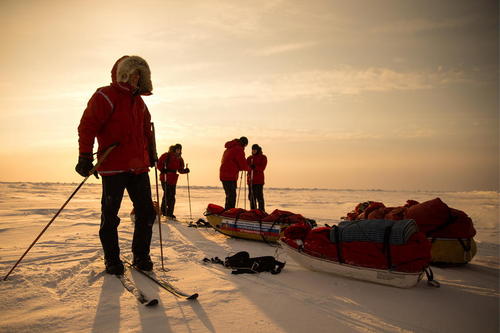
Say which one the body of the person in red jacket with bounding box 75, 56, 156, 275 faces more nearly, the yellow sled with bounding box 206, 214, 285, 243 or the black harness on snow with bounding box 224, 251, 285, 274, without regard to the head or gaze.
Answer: the black harness on snow

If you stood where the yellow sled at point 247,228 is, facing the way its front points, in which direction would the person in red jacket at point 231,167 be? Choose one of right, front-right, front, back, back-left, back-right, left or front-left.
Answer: right

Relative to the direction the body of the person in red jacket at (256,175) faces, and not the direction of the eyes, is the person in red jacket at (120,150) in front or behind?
in front

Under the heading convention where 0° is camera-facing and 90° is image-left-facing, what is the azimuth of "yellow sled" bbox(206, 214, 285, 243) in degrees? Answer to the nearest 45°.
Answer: approximately 90°

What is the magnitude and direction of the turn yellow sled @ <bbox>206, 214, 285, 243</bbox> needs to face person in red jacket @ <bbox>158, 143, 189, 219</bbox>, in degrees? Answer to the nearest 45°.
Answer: approximately 45° to its right

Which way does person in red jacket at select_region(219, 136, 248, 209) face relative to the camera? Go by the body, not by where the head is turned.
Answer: to the viewer's right

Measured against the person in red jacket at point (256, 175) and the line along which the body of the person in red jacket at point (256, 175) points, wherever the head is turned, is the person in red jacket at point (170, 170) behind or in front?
in front

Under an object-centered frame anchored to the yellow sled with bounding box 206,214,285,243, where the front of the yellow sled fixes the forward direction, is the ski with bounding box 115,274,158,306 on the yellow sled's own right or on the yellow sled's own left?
on the yellow sled's own left
